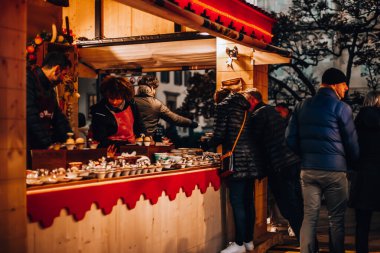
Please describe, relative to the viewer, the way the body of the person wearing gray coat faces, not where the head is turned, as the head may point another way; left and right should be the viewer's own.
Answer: facing away from the viewer and to the right of the viewer

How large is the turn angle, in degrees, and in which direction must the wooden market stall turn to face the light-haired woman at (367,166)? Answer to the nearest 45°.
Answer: approximately 45° to its left

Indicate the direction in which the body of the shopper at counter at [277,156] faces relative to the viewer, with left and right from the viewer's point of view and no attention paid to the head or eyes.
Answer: facing away from the viewer and to the left of the viewer

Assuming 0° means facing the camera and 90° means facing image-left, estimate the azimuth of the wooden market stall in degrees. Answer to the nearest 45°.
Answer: approximately 315°

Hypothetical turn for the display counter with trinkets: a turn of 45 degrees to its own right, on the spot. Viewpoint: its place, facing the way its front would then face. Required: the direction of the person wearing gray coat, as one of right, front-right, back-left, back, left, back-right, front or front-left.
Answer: back

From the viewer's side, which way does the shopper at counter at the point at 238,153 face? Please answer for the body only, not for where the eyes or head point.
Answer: to the viewer's left

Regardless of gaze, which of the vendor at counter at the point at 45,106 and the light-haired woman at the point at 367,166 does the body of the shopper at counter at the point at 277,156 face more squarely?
the vendor at counter

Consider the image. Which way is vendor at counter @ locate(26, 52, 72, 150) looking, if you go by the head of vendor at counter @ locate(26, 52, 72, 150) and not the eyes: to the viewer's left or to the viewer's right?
to the viewer's right

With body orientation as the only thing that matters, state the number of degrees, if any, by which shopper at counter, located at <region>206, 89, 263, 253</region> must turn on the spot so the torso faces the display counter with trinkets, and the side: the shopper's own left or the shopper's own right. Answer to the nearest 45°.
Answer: approximately 45° to the shopper's own left

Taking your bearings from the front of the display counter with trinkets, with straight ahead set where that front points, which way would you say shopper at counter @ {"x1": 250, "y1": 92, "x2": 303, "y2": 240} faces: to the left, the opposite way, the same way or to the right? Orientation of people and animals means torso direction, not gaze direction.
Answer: the opposite way

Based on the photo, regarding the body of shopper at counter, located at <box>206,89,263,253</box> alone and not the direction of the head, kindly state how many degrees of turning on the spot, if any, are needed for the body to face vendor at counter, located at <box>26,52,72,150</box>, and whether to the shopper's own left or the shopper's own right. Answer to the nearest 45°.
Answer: approximately 45° to the shopper's own left
